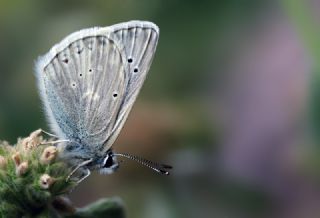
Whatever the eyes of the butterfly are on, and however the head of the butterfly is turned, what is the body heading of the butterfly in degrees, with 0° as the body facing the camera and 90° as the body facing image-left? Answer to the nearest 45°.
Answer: approximately 270°
